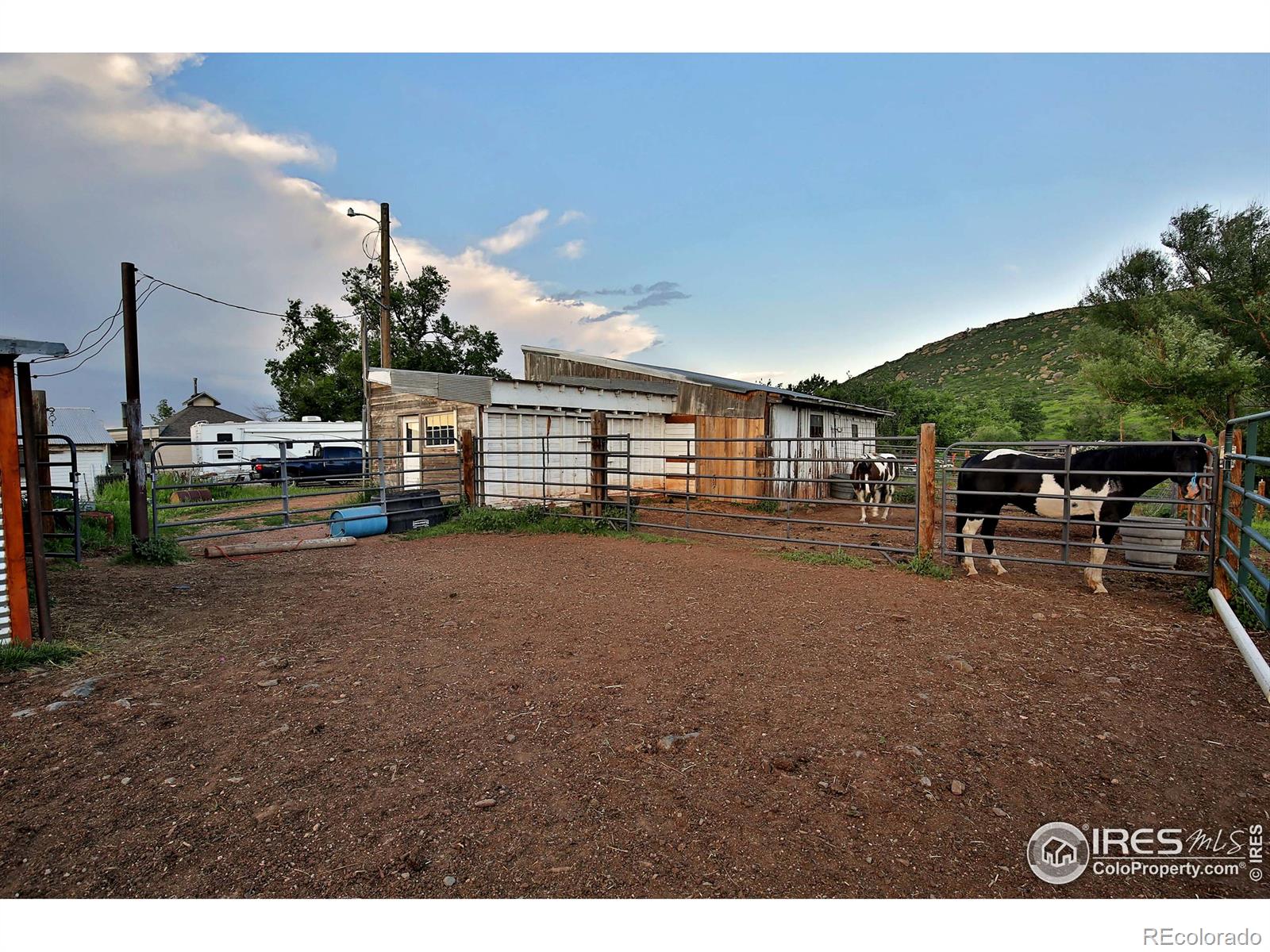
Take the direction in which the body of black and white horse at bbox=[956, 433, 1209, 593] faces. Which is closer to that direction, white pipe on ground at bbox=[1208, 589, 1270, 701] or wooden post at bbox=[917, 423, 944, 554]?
the white pipe on ground

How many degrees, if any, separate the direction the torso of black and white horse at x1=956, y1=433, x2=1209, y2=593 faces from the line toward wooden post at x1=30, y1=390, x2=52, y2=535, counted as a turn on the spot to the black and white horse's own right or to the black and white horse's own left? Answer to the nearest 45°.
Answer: approximately 135° to the black and white horse's own right

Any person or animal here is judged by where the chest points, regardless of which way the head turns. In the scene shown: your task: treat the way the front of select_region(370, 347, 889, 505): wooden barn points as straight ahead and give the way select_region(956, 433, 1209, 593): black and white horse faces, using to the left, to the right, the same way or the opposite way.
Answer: to the left

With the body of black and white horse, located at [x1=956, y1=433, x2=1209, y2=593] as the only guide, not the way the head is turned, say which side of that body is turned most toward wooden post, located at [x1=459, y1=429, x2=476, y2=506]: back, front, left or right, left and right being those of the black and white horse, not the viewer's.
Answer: back

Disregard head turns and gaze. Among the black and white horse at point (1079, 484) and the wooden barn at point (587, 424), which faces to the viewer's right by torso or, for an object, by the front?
the black and white horse

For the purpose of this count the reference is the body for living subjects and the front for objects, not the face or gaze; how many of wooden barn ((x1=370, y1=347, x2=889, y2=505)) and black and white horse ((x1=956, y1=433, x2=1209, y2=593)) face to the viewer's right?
1

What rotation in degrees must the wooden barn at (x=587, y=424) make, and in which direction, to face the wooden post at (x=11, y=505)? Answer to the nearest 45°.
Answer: approximately 45° to its left

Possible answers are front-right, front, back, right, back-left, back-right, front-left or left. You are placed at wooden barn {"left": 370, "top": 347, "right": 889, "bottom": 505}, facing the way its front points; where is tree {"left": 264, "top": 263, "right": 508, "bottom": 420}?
right

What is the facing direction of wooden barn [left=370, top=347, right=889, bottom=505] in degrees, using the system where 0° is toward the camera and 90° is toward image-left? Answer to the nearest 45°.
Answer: approximately 45°

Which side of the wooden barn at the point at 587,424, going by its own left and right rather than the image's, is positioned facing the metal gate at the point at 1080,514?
front

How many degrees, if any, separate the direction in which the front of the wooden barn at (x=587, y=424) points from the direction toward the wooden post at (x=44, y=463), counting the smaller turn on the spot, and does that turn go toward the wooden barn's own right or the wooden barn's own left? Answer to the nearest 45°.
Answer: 0° — it already faces it

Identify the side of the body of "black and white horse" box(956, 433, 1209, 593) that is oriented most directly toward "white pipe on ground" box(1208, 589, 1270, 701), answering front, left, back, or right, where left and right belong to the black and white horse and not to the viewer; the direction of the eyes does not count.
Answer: right

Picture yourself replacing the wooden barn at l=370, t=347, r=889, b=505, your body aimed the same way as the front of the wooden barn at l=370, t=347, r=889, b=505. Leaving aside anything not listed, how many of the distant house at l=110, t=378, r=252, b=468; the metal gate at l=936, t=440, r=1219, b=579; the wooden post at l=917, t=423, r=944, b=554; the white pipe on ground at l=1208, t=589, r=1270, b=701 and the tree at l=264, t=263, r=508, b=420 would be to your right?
2

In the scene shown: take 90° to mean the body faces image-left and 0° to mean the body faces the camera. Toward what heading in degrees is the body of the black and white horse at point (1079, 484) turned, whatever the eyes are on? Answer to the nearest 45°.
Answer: approximately 270°
